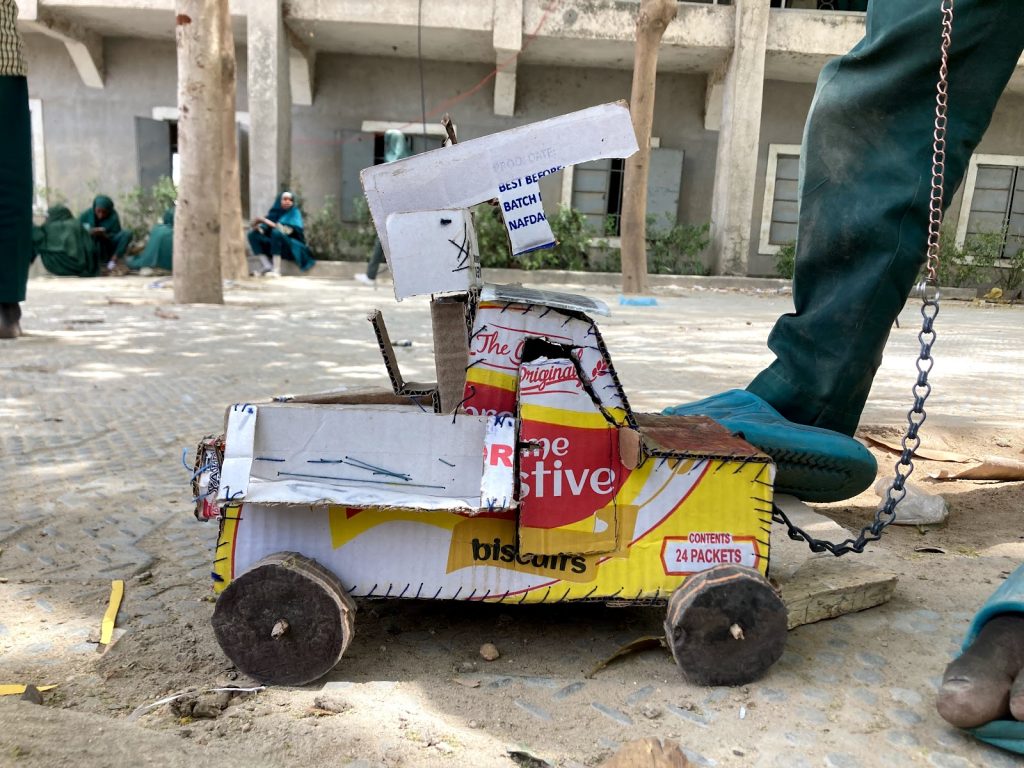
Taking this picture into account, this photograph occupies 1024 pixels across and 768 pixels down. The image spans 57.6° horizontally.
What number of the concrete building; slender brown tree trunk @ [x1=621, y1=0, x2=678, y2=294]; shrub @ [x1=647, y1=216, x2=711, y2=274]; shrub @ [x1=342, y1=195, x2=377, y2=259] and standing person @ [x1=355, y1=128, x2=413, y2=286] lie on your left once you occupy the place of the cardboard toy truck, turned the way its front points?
5

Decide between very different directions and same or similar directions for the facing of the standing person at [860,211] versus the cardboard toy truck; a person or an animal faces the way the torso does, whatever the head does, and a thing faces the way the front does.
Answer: very different directions

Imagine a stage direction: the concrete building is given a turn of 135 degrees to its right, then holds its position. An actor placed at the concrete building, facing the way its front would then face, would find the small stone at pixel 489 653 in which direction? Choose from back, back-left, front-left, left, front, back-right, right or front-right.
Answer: back-left

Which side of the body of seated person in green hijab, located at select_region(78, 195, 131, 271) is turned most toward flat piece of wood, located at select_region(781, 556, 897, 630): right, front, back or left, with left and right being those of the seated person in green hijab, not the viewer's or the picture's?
front

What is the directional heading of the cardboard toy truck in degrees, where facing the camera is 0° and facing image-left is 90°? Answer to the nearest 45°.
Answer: approximately 270°

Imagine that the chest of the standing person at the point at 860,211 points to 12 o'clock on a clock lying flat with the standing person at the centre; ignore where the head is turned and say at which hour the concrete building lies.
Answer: The concrete building is roughly at 2 o'clock from the standing person.

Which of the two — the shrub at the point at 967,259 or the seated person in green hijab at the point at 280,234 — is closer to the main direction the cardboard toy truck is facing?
the shrub

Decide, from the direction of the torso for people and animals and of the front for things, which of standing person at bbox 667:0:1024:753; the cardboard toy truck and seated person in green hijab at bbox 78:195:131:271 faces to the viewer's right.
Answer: the cardboard toy truck

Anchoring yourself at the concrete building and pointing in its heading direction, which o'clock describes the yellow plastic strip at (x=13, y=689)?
The yellow plastic strip is roughly at 12 o'clock from the concrete building.

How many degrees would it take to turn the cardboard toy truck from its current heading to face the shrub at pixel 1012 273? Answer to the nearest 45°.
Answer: approximately 45° to its left

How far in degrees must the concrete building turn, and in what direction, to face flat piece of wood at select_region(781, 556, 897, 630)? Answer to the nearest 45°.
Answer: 0° — it already faces it

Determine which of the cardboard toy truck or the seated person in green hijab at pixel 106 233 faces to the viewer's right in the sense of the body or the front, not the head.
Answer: the cardboard toy truck

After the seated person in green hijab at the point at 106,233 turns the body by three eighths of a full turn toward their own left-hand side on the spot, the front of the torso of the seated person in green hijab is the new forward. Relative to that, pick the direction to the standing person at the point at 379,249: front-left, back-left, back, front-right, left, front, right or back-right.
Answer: right
